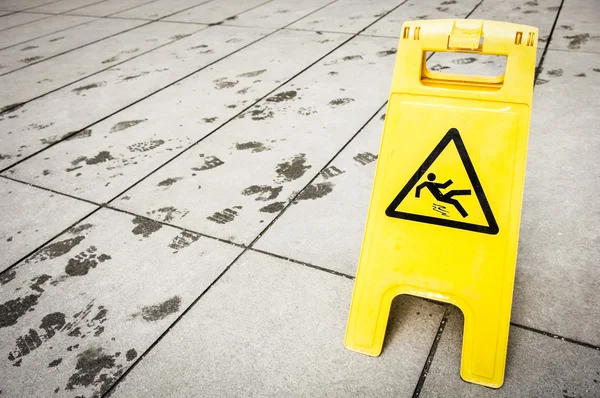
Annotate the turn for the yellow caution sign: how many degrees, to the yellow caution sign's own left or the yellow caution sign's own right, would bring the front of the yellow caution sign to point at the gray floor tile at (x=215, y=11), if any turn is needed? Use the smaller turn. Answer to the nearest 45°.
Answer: approximately 135° to the yellow caution sign's own right

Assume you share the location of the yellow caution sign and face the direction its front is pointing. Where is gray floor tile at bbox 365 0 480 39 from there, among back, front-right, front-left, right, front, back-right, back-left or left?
back

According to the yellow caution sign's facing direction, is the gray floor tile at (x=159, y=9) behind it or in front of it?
behind

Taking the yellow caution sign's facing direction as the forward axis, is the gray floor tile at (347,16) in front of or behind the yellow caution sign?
behind

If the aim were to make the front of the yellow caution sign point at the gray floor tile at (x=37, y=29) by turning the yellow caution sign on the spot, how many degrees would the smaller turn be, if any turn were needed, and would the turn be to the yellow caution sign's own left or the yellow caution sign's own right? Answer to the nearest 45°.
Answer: approximately 135° to the yellow caution sign's own right

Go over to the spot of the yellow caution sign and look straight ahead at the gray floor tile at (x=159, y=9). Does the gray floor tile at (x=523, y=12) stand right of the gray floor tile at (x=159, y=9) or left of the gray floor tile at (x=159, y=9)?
right

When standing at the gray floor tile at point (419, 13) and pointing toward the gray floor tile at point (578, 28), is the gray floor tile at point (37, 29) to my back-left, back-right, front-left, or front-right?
back-right

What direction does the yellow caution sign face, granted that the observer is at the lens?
facing the viewer

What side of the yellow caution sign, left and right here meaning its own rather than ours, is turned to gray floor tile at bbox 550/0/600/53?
back

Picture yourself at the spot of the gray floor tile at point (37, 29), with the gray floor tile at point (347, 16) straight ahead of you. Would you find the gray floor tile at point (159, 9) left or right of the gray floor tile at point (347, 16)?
left

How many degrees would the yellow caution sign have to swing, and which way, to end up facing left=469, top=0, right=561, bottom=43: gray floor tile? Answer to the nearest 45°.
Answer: approximately 180°
